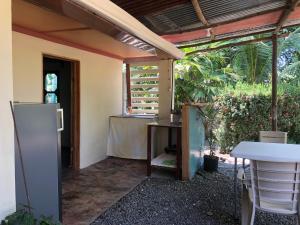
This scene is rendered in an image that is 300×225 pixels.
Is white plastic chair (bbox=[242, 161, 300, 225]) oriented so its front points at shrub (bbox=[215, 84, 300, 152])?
yes

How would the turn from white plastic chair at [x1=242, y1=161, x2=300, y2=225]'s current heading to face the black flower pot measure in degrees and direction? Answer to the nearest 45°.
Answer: approximately 45° to its left

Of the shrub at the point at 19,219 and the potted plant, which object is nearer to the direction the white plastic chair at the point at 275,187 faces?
the potted plant

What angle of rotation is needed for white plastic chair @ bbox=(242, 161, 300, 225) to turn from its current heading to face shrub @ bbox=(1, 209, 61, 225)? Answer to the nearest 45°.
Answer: approximately 135° to its left

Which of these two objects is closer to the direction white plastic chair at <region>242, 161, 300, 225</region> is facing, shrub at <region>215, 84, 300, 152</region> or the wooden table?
the shrub

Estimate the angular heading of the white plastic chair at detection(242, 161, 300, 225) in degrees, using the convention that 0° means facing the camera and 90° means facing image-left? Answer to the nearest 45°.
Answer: approximately 180°

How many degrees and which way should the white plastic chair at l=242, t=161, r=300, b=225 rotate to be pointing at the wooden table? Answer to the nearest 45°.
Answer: approximately 45° to its left
